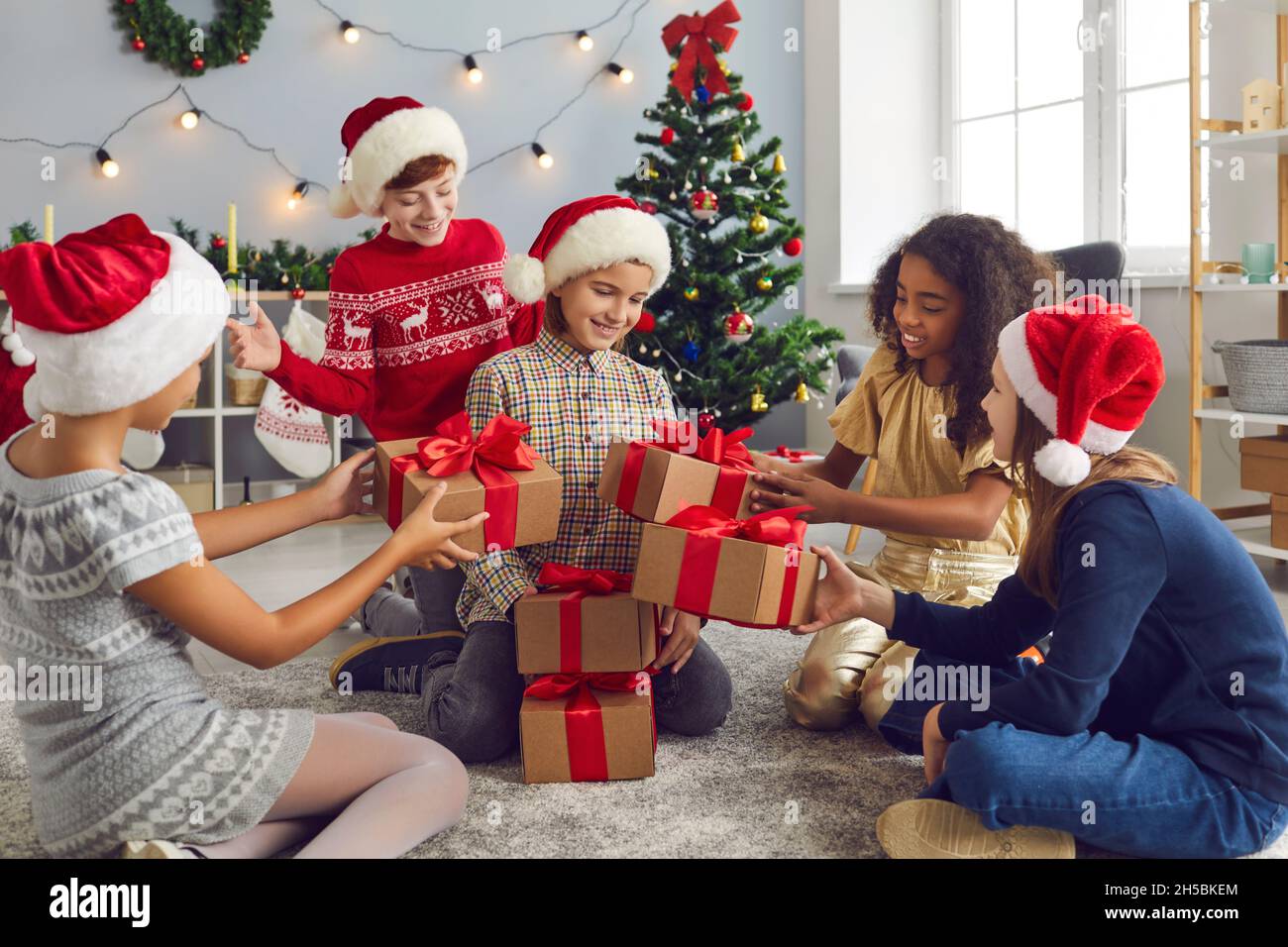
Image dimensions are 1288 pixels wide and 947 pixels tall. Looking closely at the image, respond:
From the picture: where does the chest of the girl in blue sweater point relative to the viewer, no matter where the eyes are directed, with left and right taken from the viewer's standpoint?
facing to the left of the viewer

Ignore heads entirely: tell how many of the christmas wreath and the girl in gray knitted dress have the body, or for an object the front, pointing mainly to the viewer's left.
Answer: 0

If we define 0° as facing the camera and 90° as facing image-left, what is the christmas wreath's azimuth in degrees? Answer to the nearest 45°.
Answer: approximately 0°

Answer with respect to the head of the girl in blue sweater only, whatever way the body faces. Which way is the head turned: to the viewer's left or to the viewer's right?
to the viewer's left
